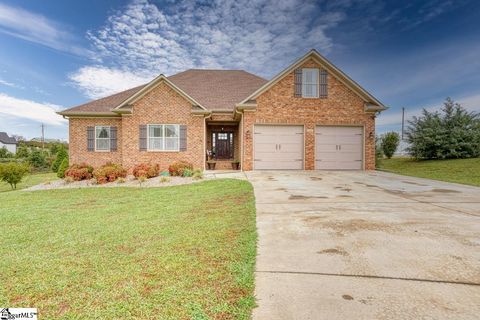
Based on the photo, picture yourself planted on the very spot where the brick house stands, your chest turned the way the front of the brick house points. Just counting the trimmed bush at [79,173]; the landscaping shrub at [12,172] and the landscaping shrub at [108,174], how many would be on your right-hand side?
3

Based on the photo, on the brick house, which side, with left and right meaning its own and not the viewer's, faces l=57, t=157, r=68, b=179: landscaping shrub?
right

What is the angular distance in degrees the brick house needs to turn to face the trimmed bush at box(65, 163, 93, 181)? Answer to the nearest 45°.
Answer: approximately 90° to its right

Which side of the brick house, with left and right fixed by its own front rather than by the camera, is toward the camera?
front

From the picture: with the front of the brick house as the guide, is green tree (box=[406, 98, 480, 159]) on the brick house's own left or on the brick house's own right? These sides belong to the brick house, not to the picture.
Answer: on the brick house's own left

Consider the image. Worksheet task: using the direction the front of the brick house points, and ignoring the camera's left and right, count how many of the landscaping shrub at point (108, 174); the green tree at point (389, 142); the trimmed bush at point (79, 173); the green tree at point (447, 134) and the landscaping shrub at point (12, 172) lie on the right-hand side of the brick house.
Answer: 3

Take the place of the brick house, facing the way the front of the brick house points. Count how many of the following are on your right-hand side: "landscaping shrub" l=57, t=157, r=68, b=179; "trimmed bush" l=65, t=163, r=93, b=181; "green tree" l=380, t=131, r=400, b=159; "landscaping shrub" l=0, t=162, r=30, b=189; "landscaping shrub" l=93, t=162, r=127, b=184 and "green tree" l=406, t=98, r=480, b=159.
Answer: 4

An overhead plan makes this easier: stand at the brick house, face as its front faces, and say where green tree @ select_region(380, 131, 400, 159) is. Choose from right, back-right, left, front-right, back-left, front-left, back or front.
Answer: back-left

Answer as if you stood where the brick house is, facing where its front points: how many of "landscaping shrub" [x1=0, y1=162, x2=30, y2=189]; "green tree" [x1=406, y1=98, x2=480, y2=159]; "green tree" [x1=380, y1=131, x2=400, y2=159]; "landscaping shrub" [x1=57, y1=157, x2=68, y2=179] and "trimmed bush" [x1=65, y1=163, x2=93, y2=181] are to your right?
3

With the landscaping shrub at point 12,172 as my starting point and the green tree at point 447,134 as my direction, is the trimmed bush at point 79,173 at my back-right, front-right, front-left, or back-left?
front-right

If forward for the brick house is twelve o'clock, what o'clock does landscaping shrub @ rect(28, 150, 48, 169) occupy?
The landscaping shrub is roughly at 4 o'clock from the brick house.
